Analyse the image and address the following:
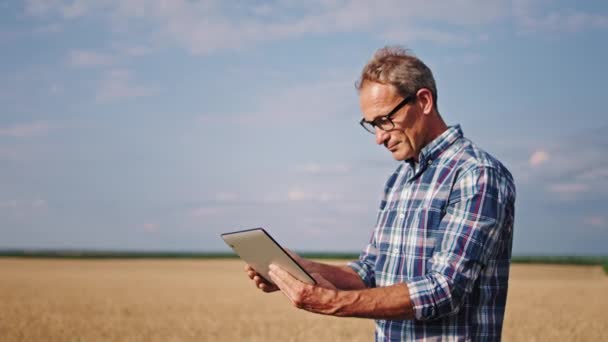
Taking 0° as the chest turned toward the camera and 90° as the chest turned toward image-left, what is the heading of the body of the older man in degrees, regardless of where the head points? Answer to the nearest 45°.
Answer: approximately 45°
